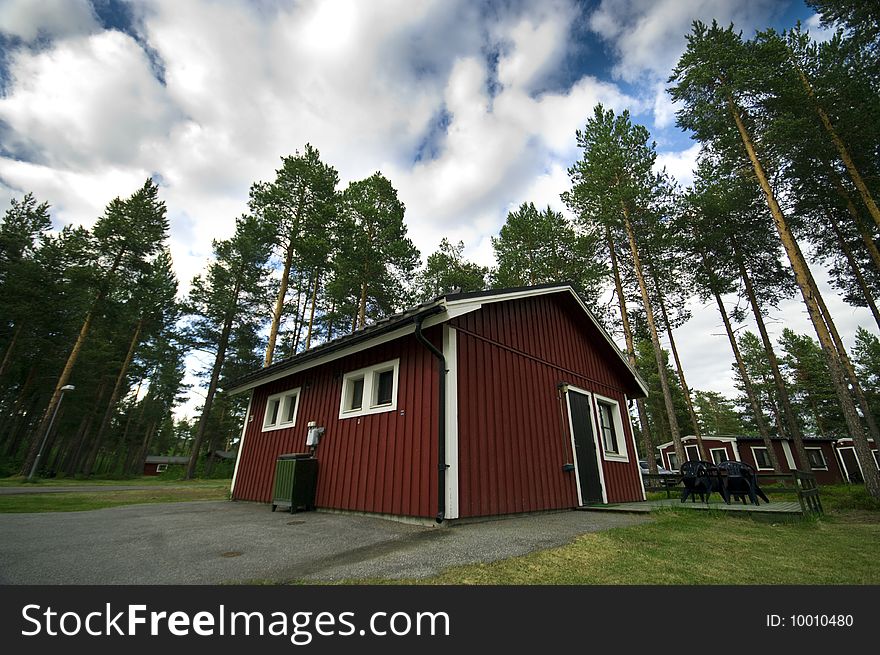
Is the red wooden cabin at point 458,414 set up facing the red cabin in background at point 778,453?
no

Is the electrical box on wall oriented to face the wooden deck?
no

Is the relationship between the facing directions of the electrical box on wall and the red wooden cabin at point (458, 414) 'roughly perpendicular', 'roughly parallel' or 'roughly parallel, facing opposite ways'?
roughly perpendicular

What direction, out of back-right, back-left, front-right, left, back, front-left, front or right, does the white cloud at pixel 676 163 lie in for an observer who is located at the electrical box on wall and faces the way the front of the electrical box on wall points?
back-left

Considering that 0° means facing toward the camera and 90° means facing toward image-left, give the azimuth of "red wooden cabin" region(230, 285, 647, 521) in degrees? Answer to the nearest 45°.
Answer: approximately 315°

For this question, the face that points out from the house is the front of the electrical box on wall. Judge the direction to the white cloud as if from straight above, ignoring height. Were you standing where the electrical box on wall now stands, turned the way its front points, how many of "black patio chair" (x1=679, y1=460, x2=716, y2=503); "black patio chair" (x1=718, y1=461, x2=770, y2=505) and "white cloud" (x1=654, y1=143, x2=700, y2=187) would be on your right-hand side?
0

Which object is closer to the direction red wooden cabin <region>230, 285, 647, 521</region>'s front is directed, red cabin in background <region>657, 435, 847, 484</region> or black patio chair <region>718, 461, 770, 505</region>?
the black patio chair

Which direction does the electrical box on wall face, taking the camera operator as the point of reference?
facing the viewer and to the left of the viewer
